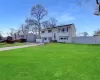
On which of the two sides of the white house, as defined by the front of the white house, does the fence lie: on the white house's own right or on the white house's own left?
on the white house's own left

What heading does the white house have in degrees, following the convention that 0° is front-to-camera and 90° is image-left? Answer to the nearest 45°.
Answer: approximately 45°
